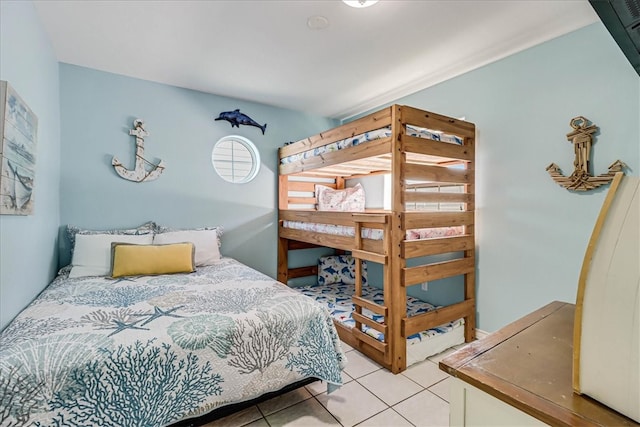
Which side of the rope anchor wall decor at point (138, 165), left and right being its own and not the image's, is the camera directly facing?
front

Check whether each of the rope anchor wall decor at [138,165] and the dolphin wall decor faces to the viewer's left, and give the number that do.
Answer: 1

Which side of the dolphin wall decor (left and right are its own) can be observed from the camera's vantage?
left

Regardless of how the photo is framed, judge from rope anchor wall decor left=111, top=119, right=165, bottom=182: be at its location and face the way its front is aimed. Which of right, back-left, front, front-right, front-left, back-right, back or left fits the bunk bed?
front-left

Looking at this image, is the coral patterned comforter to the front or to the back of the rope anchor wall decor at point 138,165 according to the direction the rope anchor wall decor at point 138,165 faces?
to the front
